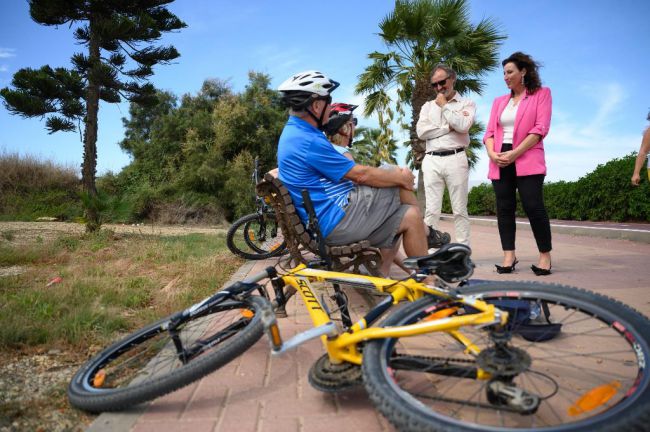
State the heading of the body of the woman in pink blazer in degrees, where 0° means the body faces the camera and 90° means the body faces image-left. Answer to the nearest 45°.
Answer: approximately 45°

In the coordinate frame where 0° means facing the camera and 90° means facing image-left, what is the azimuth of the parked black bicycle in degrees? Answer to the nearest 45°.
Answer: approximately 45°

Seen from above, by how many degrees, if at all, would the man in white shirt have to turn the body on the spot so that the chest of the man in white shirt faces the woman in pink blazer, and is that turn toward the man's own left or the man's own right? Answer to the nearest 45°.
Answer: approximately 45° to the man's own left

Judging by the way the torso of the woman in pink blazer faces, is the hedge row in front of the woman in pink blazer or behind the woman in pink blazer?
behind
